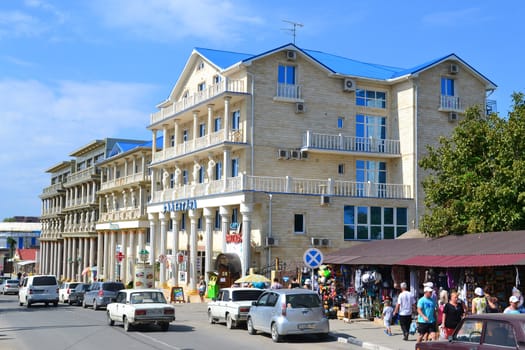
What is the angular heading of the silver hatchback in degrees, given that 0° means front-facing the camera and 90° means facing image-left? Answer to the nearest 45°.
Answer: approximately 135°

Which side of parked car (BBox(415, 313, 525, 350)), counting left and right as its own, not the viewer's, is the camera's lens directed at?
left

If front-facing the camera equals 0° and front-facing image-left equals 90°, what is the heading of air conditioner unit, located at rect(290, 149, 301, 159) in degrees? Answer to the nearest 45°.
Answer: approximately 0°

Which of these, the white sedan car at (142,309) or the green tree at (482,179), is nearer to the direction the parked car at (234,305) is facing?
the white sedan car

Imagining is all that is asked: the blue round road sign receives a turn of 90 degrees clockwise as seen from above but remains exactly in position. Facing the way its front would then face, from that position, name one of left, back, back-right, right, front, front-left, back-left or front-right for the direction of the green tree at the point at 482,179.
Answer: back-right

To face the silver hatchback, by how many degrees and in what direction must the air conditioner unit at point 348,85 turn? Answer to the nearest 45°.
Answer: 0° — it already faces it

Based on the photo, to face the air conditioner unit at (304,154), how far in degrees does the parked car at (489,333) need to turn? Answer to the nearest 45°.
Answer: approximately 90° to its right
